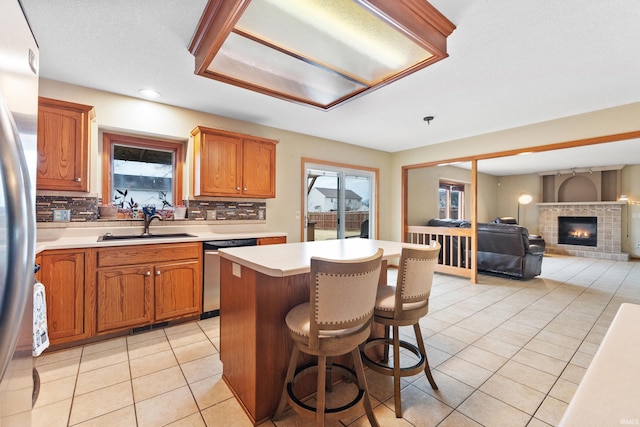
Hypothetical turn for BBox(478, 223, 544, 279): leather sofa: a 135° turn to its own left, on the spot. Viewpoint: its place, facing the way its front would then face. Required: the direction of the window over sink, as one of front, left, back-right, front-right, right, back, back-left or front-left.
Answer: front-left

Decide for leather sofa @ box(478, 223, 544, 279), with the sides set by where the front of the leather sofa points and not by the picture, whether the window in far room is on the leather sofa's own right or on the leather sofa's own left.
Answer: on the leather sofa's own left

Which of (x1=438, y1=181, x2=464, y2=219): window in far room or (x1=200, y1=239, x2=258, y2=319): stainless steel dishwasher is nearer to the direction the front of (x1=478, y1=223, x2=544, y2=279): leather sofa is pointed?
the window in far room

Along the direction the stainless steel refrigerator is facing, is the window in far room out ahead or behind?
ahead

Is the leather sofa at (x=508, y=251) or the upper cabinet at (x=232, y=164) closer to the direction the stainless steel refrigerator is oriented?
the leather sofa

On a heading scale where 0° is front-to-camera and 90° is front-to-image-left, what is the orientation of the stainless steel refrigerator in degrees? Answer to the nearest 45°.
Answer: approximately 270°

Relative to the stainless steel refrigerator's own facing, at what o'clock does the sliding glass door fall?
The sliding glass door is roughly at 11 o'clock from the stainless steel refrigerator.

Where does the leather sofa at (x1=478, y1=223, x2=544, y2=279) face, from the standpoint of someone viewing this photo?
facing away from the viewer and to the right of the viewer

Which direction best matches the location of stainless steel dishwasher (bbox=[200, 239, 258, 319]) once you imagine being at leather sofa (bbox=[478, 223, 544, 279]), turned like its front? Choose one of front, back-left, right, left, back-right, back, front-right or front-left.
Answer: back

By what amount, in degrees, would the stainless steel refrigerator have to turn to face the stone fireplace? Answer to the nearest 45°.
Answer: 0° — it already faces it

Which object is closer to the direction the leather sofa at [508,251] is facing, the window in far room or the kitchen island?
the window in far room
